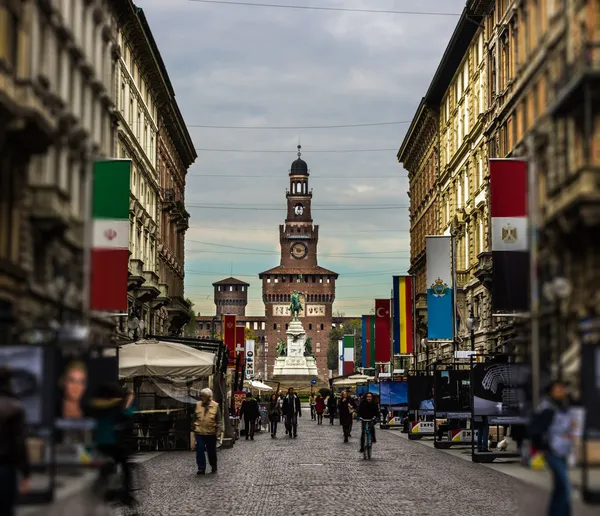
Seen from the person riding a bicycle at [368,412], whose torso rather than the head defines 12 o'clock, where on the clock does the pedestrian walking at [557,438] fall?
the pedestrian walking at [557,438] is roughly at 12 o'clock from the person riding a bicycle at [368,412].

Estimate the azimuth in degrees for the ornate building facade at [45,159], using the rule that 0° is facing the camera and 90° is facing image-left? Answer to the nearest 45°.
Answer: approximately 270°

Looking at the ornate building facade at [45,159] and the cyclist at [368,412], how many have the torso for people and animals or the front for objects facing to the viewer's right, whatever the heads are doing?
1

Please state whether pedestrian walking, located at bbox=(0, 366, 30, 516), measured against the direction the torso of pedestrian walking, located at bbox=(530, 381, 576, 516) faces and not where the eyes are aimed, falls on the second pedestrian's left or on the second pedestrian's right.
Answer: on the second pedestrian's right

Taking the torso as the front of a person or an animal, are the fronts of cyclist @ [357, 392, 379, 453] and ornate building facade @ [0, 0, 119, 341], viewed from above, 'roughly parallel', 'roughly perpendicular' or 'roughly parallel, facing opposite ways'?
roughly perpendicular

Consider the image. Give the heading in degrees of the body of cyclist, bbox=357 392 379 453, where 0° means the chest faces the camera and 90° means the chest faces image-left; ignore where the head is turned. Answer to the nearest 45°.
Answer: approximately 0°
